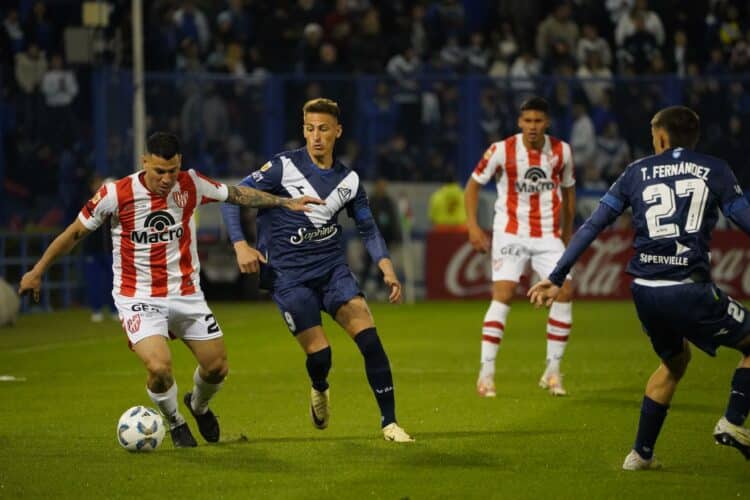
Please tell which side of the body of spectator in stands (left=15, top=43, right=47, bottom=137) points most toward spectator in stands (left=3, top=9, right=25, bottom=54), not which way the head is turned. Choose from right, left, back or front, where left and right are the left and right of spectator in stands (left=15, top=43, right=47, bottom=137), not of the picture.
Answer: back

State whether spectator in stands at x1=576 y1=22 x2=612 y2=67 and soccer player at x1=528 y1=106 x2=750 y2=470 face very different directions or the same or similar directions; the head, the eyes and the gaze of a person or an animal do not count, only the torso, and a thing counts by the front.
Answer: very different directions

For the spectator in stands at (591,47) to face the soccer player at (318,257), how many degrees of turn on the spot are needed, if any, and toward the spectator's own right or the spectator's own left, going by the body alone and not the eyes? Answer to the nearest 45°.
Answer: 0° — they already face them

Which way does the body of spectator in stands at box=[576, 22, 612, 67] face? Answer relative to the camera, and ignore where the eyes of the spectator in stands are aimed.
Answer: toward the camera

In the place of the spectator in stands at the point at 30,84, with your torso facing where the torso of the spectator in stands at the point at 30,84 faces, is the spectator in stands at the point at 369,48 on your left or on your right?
on your left

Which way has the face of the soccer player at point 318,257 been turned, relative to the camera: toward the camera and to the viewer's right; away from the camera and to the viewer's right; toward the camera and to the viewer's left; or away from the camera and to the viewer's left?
toward the camera and to the viewer's left

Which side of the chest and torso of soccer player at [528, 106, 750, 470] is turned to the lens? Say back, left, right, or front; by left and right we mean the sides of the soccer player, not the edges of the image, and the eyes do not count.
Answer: back

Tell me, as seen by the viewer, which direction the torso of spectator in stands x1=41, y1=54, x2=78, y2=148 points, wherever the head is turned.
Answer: toward the camera

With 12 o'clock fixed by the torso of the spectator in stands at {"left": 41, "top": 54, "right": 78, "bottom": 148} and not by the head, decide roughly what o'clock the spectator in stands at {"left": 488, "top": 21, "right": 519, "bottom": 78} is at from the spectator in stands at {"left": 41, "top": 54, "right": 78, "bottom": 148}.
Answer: the spectator in stands at {"left": 488, "top": 21, "right": 519, "bottom": 78} is roughly at 9 o'clock from the spectator in stands at {"left": 41, "top": 54, "right": 78, "bottom": 148}.
